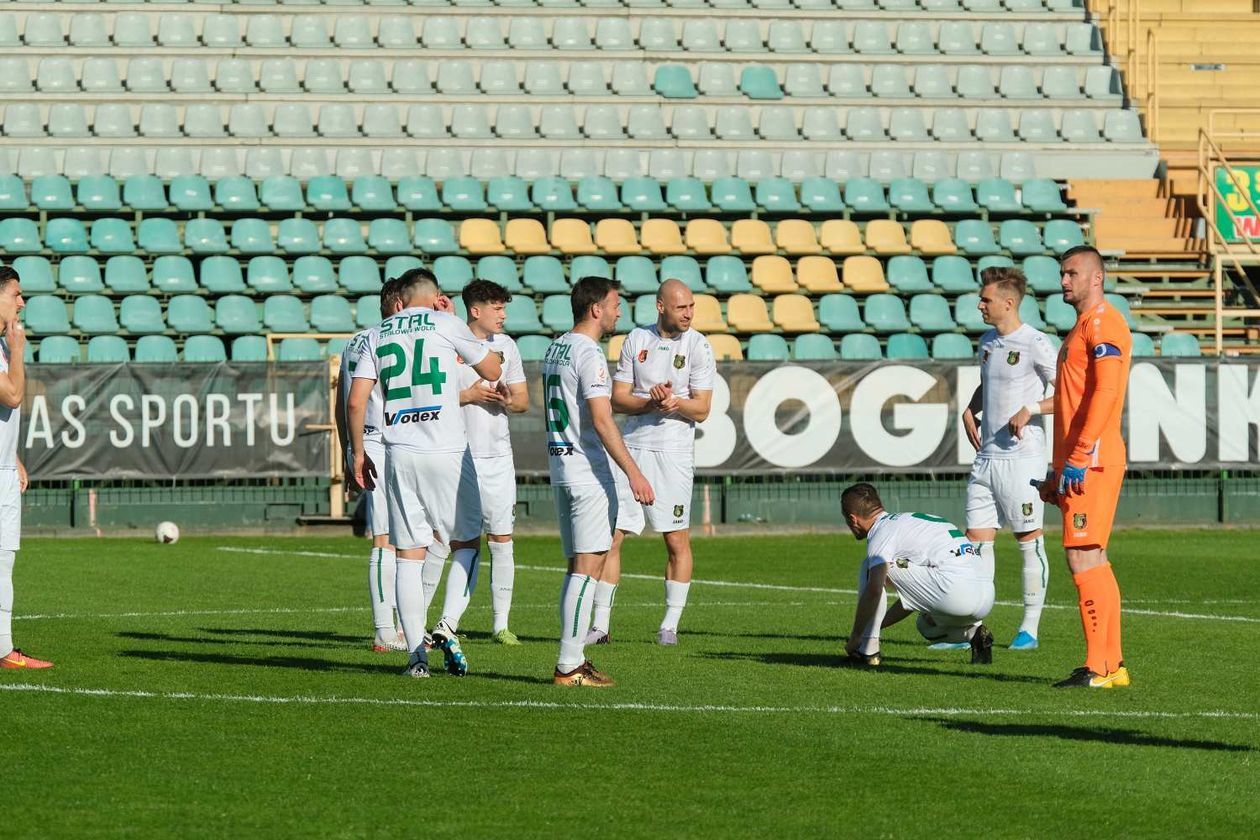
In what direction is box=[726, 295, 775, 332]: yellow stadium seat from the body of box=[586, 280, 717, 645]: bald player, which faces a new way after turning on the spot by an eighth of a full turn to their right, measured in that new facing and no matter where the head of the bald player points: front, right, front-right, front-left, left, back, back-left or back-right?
back-right

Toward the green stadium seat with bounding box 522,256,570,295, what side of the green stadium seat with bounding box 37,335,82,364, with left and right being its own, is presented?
left

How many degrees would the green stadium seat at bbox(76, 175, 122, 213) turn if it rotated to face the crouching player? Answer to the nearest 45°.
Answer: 0° — it already faces them

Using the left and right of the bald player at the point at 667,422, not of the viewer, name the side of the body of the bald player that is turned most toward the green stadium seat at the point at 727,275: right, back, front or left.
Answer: back

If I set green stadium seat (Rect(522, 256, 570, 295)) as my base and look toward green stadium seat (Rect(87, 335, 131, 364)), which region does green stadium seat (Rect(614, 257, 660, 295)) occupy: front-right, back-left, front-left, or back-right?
back-left

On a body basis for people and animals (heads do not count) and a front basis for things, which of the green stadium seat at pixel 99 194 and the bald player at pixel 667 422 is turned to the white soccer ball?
the green stadium seat

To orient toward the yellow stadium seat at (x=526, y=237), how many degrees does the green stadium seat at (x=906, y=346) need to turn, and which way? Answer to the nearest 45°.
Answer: approximately 90° to its right

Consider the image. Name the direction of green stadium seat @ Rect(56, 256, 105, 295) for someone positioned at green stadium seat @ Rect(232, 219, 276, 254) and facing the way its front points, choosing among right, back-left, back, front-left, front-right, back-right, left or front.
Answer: right

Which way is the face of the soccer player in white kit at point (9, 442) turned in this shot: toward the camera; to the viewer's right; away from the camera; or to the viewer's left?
to the viewer's right

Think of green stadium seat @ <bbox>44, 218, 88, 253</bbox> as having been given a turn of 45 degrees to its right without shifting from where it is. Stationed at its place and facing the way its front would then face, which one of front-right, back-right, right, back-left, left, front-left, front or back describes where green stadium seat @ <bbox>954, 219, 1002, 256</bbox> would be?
back-left

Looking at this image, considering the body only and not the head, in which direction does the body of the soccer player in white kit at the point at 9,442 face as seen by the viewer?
to the viewer's right
